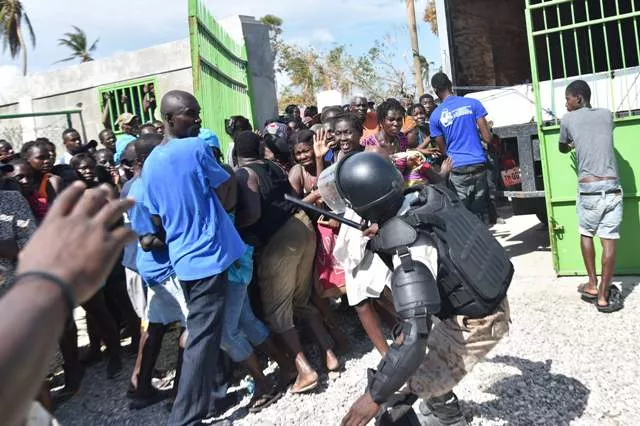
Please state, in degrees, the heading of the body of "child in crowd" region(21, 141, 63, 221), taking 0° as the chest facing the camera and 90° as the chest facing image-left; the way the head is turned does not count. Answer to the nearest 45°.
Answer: approximately 315°

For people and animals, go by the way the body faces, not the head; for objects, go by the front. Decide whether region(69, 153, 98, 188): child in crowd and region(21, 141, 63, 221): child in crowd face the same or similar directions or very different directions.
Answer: same or similar directions

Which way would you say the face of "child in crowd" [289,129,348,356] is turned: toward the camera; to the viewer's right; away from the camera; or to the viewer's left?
toward the camera

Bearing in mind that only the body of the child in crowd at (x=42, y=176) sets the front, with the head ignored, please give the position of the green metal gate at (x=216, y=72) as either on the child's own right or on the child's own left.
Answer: on the child's own left

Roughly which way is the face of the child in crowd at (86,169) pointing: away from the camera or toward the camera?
toward the camera

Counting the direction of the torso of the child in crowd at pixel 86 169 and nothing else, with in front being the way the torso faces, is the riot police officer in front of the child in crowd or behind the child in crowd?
in front

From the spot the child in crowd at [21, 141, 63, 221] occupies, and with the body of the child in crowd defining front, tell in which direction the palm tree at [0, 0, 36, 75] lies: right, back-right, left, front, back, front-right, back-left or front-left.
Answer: back-left

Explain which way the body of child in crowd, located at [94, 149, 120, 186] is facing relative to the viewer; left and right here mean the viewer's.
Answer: facing the viewer and to the right of the viewer

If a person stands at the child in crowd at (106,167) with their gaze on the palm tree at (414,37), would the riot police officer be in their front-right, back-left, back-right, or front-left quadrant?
back-right

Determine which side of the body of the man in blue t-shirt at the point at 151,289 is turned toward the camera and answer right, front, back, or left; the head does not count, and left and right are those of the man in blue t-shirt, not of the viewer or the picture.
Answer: right

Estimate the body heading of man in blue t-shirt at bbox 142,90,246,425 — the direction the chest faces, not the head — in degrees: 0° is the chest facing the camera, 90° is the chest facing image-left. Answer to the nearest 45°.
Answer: approximately 225°
